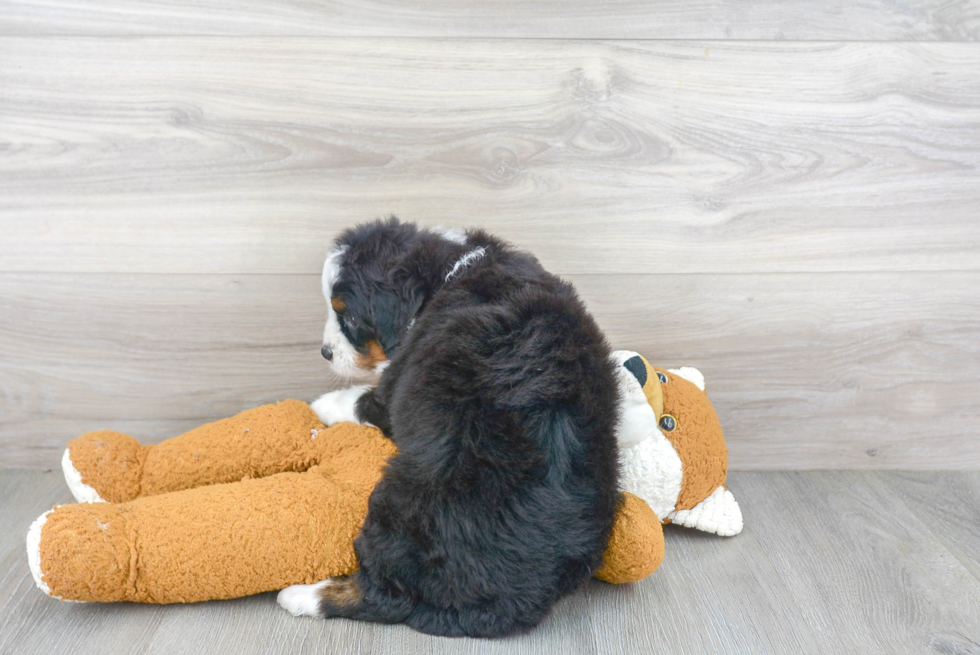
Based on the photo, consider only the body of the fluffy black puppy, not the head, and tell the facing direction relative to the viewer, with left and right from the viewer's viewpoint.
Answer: facing away from the viewer and to the left of the viewer
